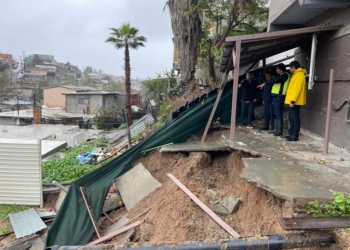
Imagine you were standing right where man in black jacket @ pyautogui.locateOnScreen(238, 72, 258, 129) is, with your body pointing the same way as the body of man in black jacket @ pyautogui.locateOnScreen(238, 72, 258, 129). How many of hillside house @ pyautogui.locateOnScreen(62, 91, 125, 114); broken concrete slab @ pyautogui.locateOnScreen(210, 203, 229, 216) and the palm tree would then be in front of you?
1

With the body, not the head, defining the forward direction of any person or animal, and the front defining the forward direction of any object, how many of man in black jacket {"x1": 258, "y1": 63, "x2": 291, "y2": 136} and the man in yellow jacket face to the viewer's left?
2

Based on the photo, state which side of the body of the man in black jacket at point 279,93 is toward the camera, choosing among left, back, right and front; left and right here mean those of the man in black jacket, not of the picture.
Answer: left

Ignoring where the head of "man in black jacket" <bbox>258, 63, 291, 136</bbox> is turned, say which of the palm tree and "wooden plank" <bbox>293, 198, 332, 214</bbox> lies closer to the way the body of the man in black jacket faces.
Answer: the palm tree

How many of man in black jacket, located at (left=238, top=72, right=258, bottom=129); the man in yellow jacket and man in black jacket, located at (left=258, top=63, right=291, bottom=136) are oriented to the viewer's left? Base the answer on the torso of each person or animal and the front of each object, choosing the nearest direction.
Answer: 2

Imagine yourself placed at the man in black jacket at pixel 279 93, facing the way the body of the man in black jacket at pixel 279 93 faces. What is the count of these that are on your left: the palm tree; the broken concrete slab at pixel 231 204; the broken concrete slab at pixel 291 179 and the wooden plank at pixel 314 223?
3

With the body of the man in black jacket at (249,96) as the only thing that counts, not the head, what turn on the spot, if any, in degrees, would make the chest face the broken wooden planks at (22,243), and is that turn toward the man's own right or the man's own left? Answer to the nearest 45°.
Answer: approximately 45° to the man's own right

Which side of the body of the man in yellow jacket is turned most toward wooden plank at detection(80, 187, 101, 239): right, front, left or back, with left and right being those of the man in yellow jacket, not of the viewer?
front

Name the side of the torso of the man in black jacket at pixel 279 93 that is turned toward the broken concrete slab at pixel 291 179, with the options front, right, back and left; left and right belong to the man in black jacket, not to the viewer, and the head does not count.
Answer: left

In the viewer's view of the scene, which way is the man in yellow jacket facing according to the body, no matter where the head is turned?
to the viewer's left

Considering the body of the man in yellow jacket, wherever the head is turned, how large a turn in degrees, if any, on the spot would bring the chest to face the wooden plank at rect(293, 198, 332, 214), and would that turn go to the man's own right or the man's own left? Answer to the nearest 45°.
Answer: approximately 90° to the man's own left

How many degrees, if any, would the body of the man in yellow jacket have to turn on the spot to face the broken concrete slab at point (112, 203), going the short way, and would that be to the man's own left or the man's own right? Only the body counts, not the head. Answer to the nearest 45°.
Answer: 0° — they already face it

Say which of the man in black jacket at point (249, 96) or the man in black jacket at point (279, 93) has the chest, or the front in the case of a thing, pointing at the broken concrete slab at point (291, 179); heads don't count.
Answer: the man in black jacket at point (249, 96)
